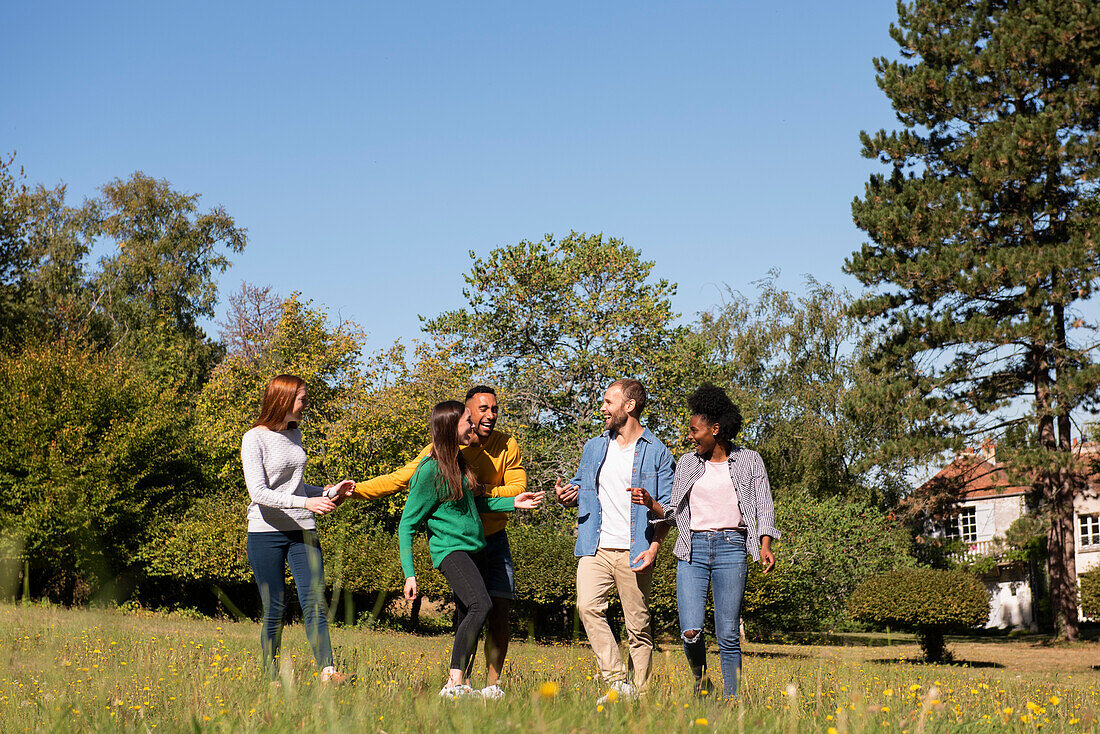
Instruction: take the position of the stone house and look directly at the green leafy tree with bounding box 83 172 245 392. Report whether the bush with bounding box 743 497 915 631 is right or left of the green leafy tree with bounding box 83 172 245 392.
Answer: left

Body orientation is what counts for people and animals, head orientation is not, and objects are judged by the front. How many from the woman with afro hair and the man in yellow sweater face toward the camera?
2

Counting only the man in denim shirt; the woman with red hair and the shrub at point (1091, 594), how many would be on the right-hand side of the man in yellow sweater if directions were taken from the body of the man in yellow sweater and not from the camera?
1

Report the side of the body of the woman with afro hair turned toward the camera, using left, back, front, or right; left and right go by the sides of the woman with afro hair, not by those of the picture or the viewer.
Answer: front

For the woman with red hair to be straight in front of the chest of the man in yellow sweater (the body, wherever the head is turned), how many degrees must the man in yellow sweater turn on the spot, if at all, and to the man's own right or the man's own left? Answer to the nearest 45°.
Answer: approximately 90° to the man's own right

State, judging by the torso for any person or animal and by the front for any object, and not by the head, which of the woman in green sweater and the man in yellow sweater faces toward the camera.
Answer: the man in yellow sweater

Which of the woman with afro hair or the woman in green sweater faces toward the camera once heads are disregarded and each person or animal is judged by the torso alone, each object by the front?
the woman with afro hair

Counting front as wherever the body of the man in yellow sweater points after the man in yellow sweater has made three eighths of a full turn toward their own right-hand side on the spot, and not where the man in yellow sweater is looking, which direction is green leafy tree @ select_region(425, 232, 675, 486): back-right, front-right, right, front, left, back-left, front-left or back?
front-right

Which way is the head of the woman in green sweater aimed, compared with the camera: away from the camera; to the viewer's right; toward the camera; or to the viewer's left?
to the viewer's right

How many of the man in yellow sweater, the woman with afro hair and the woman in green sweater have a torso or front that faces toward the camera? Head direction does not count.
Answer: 2

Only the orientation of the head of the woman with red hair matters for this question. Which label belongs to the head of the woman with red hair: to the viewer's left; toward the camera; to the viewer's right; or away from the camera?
to the viewer's right

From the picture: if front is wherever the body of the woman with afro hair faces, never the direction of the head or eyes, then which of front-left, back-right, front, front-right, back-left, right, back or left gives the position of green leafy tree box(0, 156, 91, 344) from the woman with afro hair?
back-right

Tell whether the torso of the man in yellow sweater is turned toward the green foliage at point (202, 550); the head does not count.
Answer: no

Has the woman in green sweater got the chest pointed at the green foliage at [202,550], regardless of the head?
no

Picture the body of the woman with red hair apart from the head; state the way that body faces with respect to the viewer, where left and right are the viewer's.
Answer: facing the viewer and to the right of the viewer

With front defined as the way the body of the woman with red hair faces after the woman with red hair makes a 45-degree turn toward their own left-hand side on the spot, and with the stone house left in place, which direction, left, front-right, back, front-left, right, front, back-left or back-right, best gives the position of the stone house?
front-left

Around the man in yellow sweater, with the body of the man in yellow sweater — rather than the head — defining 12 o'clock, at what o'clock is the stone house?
The stone house is roughly at 7 o'clock from the man in yellow sweater.

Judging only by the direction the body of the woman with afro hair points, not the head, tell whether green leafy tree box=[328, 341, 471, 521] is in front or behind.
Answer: behind
